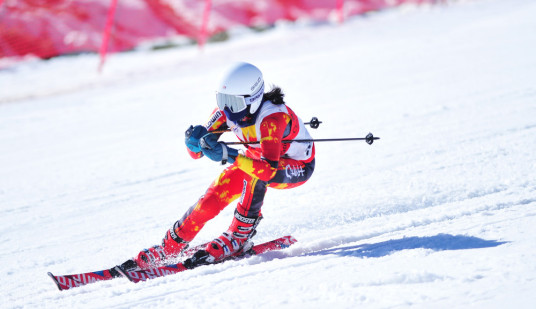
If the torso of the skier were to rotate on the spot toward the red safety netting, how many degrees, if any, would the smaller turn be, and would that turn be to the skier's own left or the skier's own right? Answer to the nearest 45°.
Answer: approximately 135° to the skier's own right

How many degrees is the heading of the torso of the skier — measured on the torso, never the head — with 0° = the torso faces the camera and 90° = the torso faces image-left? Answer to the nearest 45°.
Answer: approximately 45°

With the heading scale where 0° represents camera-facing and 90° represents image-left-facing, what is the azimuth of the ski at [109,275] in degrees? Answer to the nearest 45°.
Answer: approximately 90°
